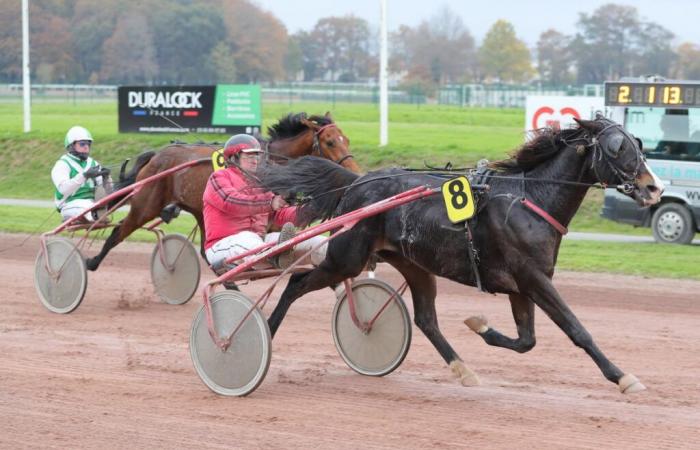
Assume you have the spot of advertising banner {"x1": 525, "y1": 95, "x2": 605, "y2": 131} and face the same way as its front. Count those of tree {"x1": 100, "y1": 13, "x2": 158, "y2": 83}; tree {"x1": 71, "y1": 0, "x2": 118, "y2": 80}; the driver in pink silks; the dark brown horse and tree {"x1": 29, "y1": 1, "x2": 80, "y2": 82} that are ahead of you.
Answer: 2

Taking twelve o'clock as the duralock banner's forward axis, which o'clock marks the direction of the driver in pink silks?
The driver in pink silks is roughly at 12 o'clock from the duralock banner.

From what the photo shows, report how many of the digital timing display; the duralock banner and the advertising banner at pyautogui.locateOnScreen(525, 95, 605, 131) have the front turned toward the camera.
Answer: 3

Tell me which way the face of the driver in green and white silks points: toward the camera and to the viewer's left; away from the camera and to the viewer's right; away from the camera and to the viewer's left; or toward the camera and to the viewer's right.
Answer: toward the camera and to the viewer's right

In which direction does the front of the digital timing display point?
toward the camera

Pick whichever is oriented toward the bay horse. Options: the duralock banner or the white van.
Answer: the duralock banner

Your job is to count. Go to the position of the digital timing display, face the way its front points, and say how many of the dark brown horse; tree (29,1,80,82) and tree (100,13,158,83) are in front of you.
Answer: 1

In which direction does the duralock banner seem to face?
toward the camera

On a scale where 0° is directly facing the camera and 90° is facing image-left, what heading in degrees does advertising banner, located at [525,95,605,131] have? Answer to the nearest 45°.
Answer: approximately 0°

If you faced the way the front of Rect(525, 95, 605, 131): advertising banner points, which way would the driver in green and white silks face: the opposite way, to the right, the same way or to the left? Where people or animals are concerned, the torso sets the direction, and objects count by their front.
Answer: to the left

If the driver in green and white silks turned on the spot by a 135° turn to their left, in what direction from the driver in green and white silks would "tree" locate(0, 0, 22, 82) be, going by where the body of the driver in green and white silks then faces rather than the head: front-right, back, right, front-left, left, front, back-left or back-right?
front
